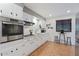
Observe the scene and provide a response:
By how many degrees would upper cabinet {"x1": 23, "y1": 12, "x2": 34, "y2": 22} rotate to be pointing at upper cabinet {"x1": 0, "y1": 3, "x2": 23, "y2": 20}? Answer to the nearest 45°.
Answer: approximately 45° to its right

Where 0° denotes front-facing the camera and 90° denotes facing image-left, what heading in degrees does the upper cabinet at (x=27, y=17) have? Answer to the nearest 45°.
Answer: approximately 315°
